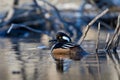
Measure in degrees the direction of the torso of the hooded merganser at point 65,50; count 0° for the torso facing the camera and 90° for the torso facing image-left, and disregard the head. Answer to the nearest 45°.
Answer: approximately 90°
